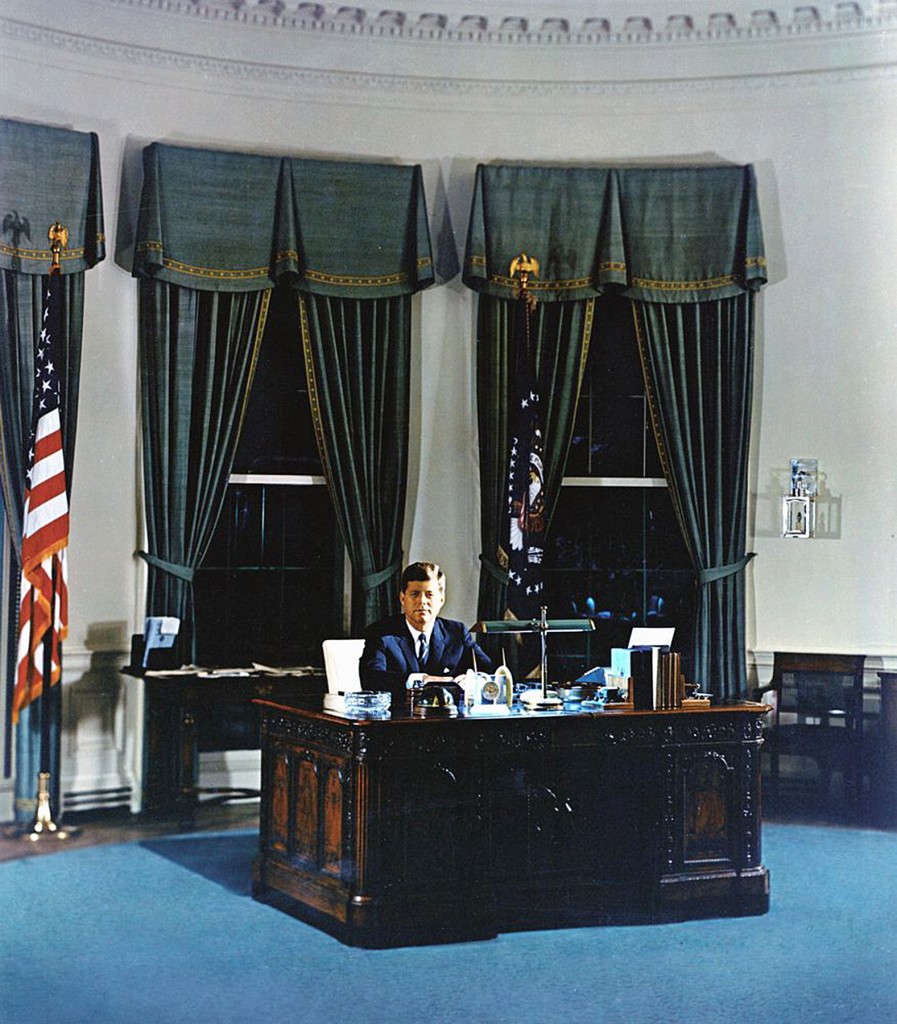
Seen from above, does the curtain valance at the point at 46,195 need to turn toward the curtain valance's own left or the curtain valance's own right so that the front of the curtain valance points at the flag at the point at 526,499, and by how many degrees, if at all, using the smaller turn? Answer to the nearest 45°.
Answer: approximately 90° to the curtain valance's own left

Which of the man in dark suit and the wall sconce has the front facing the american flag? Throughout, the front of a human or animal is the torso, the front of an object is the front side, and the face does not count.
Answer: the wall sconce

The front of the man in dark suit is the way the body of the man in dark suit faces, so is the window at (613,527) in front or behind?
behind

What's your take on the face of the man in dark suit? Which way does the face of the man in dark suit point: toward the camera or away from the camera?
toward the camera

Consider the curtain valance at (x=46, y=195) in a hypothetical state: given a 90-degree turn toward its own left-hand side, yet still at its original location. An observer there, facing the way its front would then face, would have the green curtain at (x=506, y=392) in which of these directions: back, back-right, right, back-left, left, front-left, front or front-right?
front

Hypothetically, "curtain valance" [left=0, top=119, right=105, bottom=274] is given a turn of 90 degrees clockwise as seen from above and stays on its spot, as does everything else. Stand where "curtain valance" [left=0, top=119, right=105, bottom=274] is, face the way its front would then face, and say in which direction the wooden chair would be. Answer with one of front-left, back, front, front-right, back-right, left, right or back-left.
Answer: back

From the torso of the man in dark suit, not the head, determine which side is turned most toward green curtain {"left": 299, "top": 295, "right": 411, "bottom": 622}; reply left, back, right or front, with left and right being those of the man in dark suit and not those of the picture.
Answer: back

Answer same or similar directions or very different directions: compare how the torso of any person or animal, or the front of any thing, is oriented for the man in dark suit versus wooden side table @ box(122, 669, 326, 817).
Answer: same or similar directions

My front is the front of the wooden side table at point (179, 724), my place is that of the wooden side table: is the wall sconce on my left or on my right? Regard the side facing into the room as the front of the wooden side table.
on my left

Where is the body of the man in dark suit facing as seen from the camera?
toward the camera

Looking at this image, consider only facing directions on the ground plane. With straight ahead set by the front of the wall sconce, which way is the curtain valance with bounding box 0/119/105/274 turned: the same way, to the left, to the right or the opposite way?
to the left

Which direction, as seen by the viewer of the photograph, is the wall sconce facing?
facing the viewer and to the left of the viewer

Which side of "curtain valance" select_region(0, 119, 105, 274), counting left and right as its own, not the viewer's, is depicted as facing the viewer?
front

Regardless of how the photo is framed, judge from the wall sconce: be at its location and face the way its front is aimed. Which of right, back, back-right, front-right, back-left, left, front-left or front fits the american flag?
front
